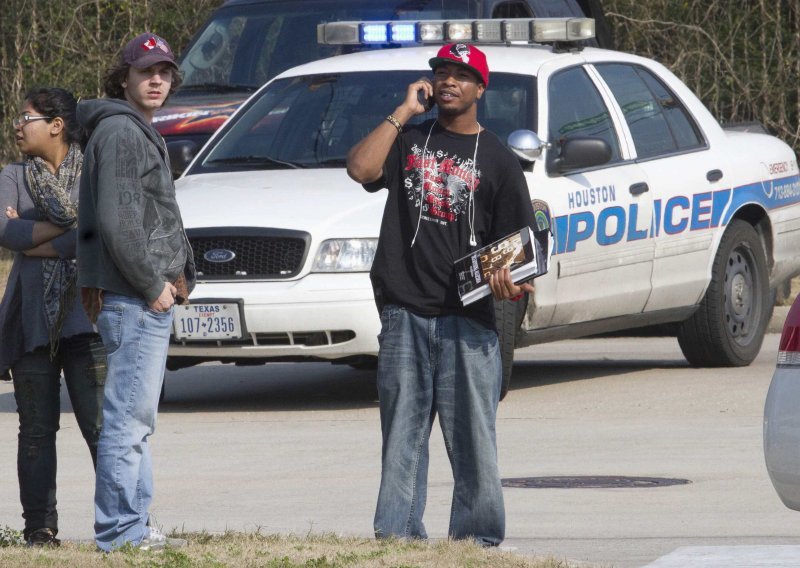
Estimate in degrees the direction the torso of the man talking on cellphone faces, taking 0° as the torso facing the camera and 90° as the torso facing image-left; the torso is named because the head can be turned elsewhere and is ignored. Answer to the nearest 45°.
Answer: approximately 0°

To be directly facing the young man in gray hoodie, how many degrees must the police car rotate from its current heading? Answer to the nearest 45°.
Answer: approximately 45° to its left

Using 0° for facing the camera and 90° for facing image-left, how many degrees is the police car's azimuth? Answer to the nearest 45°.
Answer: approximately 45°

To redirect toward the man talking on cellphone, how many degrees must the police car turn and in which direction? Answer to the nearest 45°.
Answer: approximately 45° to its left

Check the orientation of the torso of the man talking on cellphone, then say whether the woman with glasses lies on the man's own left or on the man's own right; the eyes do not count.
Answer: on the man's own right

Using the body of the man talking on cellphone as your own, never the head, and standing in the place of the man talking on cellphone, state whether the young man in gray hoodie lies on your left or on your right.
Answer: on your right
